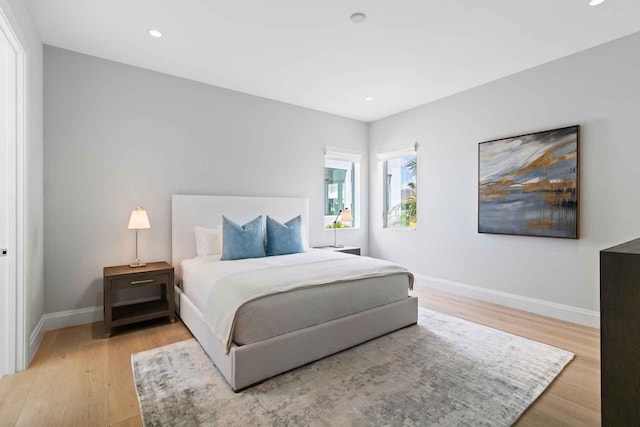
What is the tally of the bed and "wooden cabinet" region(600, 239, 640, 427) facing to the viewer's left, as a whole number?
1

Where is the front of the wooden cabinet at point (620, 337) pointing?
to the viewer's left

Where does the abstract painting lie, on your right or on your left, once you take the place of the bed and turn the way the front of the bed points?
on your left

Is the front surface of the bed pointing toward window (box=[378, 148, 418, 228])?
no

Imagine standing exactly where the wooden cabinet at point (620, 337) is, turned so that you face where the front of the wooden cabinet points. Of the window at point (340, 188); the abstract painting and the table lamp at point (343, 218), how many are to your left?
0

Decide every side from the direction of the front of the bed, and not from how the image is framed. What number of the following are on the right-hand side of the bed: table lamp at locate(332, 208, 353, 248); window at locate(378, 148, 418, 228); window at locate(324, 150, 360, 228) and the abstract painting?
0

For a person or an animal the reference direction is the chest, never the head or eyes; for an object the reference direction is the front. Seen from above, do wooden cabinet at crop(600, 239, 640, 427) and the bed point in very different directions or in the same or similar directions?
very different directions

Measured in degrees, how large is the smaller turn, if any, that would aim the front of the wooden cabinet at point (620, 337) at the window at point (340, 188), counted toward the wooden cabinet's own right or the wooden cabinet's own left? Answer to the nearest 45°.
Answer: approximately 45° to the wooden cabinet's own right

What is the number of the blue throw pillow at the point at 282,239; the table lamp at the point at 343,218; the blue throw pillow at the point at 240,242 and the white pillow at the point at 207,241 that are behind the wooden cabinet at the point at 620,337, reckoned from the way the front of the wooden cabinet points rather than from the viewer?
0

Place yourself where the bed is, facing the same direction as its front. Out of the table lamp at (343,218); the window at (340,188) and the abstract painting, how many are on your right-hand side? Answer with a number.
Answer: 0

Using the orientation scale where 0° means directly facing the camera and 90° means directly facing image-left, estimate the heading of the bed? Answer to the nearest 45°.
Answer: approximately 315°
